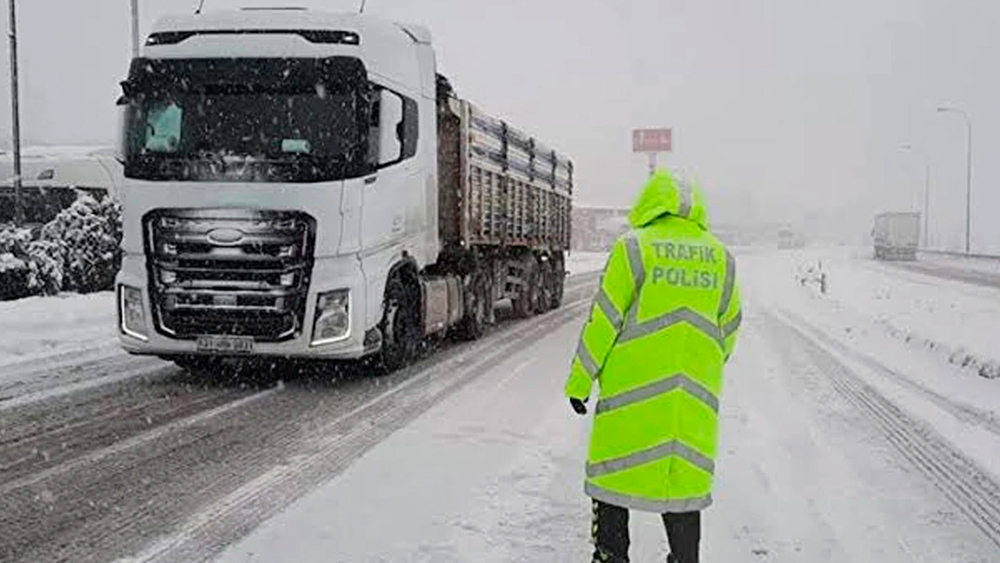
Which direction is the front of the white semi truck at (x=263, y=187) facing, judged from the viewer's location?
facing the viewer and to the left of the viewer
